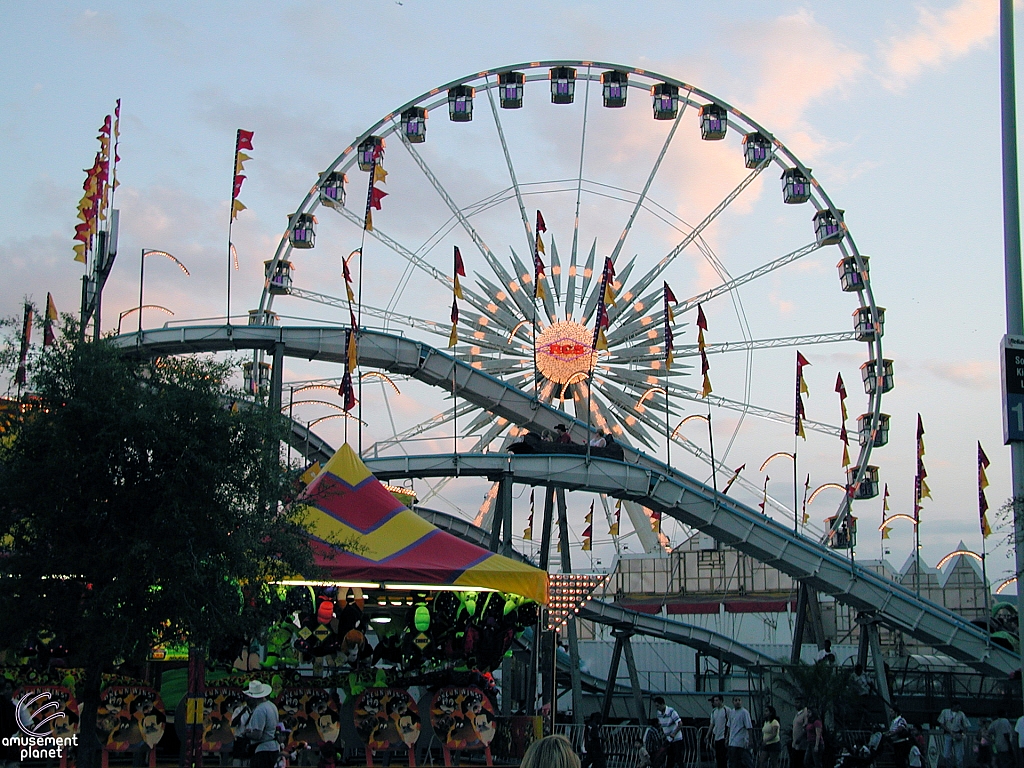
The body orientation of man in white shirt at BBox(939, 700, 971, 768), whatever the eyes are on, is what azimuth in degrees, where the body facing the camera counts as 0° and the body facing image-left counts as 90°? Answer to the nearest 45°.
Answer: approximately 0°

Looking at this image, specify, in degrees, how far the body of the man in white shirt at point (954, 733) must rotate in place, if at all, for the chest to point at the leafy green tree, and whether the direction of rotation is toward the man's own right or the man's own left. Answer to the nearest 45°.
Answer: approximately 45° to the man's own right

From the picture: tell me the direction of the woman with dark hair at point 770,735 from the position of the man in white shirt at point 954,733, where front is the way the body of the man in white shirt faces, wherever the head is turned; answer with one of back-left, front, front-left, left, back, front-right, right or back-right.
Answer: front-right

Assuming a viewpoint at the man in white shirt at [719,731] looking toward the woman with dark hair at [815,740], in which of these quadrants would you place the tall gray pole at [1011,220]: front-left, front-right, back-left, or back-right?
front-right

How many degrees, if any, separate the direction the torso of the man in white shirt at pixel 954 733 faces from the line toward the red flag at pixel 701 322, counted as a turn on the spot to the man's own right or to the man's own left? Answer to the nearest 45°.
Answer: approximately 135° to the man's own right

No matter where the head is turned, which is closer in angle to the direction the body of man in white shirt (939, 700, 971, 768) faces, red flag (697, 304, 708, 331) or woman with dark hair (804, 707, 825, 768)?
the woman with dark hair

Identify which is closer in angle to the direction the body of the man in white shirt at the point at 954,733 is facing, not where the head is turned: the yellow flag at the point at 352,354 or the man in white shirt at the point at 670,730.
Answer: the man in white shirt

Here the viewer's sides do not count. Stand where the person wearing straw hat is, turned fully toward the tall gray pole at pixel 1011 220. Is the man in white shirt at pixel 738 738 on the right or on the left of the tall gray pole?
left

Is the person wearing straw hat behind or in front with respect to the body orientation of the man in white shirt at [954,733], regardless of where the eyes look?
in front

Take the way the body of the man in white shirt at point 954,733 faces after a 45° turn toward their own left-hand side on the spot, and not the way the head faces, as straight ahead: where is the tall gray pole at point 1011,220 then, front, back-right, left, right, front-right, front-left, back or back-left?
front-right

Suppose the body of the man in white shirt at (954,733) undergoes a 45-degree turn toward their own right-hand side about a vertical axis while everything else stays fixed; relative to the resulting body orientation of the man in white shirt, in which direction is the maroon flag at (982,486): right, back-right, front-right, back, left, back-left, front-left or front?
back-right

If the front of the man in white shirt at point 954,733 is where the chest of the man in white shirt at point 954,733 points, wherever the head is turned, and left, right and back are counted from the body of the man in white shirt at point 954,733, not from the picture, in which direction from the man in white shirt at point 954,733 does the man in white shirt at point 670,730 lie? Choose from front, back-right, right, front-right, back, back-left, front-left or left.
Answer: front-right
